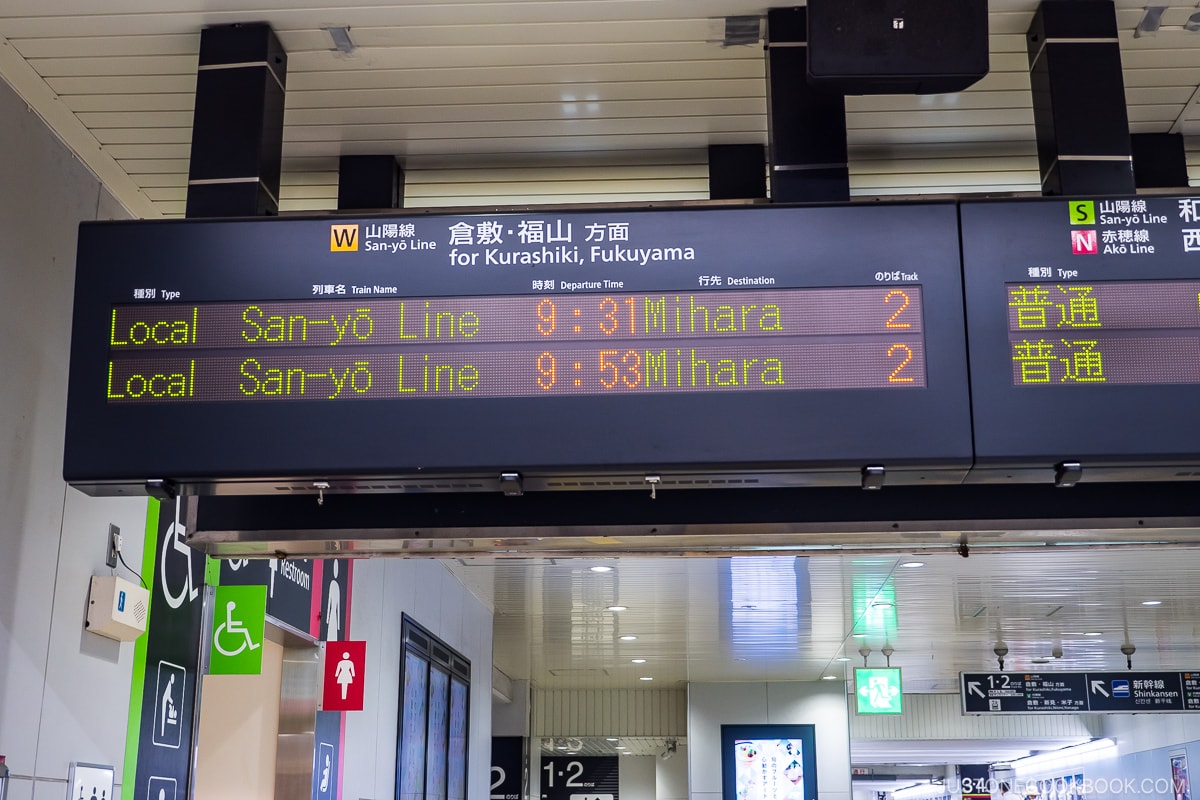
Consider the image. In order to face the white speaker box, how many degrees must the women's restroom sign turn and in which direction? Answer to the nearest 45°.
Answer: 0° — it already faces it

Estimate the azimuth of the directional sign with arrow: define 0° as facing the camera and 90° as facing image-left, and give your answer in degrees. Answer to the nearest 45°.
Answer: approximately 0°

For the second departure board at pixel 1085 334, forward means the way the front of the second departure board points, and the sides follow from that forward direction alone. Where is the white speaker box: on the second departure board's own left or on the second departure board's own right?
on the second departure board's own right
